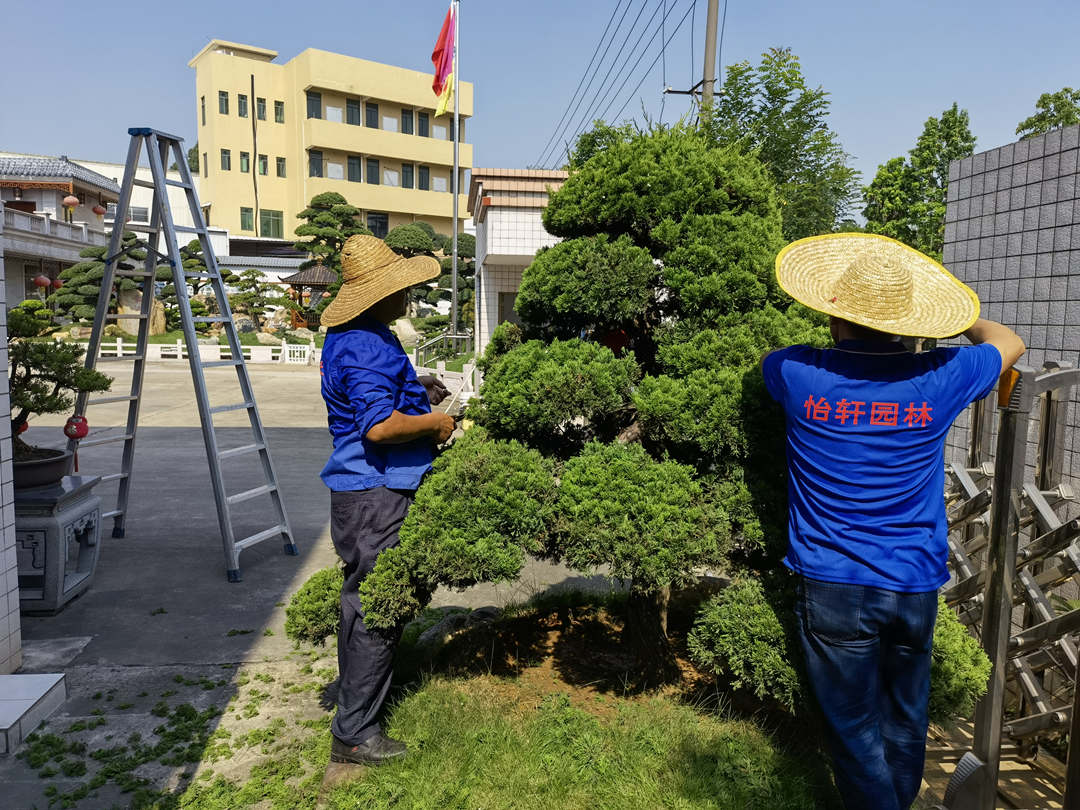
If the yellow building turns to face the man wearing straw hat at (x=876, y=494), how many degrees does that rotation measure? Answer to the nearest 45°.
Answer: approximately 45° to its right

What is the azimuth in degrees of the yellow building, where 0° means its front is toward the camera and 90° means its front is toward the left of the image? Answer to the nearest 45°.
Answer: approximately 315°

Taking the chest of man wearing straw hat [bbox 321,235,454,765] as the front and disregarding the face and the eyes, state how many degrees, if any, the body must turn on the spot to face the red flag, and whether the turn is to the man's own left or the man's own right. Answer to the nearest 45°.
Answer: approximately 90° to the man's own left

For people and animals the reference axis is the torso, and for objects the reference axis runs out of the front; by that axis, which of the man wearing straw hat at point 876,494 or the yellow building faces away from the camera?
the man wearing straw hat

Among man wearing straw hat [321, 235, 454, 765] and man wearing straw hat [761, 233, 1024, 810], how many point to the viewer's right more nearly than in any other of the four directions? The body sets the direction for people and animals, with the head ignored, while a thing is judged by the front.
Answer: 1

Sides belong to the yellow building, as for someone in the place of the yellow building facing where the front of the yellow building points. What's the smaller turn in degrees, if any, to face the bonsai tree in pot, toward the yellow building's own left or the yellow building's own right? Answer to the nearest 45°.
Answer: approximately 45° to the yellow building's own right

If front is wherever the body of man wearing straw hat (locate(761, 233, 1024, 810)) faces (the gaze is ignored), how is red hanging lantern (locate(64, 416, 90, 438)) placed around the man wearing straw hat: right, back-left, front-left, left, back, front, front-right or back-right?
left

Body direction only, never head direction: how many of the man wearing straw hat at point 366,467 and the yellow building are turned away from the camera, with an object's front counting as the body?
0

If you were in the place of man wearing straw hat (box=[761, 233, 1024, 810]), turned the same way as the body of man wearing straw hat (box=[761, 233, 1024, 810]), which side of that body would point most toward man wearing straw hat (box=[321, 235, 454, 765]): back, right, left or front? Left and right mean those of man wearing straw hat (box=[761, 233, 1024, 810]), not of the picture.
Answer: left

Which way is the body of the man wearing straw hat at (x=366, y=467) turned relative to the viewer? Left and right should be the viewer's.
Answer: facing to the right of the viewer

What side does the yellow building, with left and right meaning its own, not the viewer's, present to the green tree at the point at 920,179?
front

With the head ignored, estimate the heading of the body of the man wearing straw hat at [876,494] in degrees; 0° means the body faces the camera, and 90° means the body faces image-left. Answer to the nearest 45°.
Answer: approximately 180°

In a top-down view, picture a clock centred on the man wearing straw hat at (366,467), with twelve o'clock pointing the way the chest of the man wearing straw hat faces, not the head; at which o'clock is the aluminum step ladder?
The aluminum step ladder is roughly at 8 o'clock from the man wearing straw hat.

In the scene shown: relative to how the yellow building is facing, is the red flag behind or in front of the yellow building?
in front

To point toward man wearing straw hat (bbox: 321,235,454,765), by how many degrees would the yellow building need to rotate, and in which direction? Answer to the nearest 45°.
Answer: approximately 45° to its right

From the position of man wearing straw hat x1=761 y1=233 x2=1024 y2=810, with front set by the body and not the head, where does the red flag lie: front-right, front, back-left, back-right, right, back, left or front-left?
front-left

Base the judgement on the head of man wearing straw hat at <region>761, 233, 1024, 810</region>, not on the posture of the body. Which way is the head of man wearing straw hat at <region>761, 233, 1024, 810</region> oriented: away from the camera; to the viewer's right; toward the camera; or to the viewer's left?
away from the camera

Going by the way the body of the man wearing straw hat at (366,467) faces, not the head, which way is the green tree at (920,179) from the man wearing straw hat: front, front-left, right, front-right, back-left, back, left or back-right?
front-left

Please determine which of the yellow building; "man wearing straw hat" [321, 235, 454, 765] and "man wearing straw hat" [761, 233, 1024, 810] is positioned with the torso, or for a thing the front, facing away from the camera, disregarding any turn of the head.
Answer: "man wearing straw hat" [761, 233, 1024, 810]
